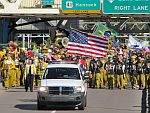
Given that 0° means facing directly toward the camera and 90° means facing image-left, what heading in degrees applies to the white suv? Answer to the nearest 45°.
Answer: approximately 0°

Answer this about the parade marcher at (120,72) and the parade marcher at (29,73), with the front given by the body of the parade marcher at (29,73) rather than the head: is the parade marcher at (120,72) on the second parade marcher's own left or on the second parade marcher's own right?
on the second parade marcher's own left

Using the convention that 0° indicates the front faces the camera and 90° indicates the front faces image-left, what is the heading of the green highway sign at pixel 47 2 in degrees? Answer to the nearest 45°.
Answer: approximately 0°

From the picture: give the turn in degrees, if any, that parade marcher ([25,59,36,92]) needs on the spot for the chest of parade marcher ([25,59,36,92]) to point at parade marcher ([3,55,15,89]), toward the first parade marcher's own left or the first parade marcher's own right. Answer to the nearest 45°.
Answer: approximately 135° to the first parade marcher's own right

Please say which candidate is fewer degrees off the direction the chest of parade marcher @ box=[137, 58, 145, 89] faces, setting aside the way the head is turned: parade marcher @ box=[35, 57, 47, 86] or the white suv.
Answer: the white suv
